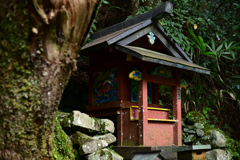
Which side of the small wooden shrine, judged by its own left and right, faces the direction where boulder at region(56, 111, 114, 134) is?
right

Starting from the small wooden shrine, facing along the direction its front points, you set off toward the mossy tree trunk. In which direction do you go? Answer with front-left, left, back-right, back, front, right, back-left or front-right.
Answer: front-right

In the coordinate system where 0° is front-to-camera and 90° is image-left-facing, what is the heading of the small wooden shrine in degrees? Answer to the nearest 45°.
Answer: approximately 315°

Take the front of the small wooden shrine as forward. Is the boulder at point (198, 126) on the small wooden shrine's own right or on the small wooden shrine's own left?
on the small wooden shrine's own left

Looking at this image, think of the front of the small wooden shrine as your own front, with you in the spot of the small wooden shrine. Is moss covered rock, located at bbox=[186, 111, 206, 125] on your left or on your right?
on your left

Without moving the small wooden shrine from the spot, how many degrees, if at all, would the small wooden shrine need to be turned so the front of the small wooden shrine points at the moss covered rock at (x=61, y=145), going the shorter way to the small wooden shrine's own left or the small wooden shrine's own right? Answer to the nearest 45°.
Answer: approximately 90° to the small wooden shrine's own right

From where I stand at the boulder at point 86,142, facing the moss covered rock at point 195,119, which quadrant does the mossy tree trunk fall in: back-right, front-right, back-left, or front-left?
back-right

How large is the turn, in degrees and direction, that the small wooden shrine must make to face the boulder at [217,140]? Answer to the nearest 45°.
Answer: approximately 90° to its left

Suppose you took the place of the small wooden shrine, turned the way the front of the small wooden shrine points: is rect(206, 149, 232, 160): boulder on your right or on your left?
on your left
